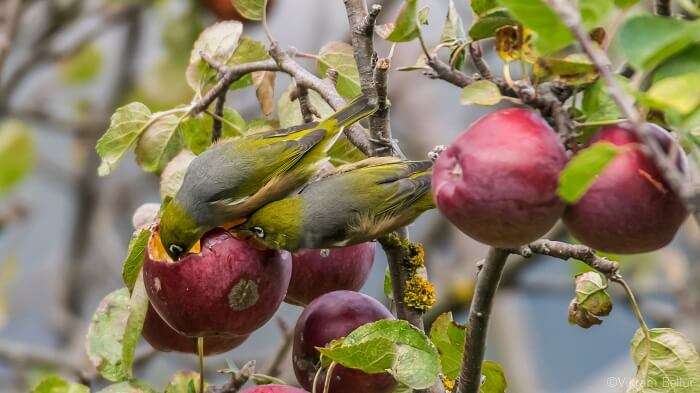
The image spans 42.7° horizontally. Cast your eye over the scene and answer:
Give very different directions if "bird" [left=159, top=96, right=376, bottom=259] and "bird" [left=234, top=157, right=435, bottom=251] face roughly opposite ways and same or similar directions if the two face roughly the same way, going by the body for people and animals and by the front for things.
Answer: same or similar directions

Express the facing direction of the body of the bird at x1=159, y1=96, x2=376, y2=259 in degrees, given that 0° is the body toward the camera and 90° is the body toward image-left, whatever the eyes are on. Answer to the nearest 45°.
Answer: approximately 90°

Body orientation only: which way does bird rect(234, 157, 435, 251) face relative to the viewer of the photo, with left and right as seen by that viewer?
facing to the left of the viewer
